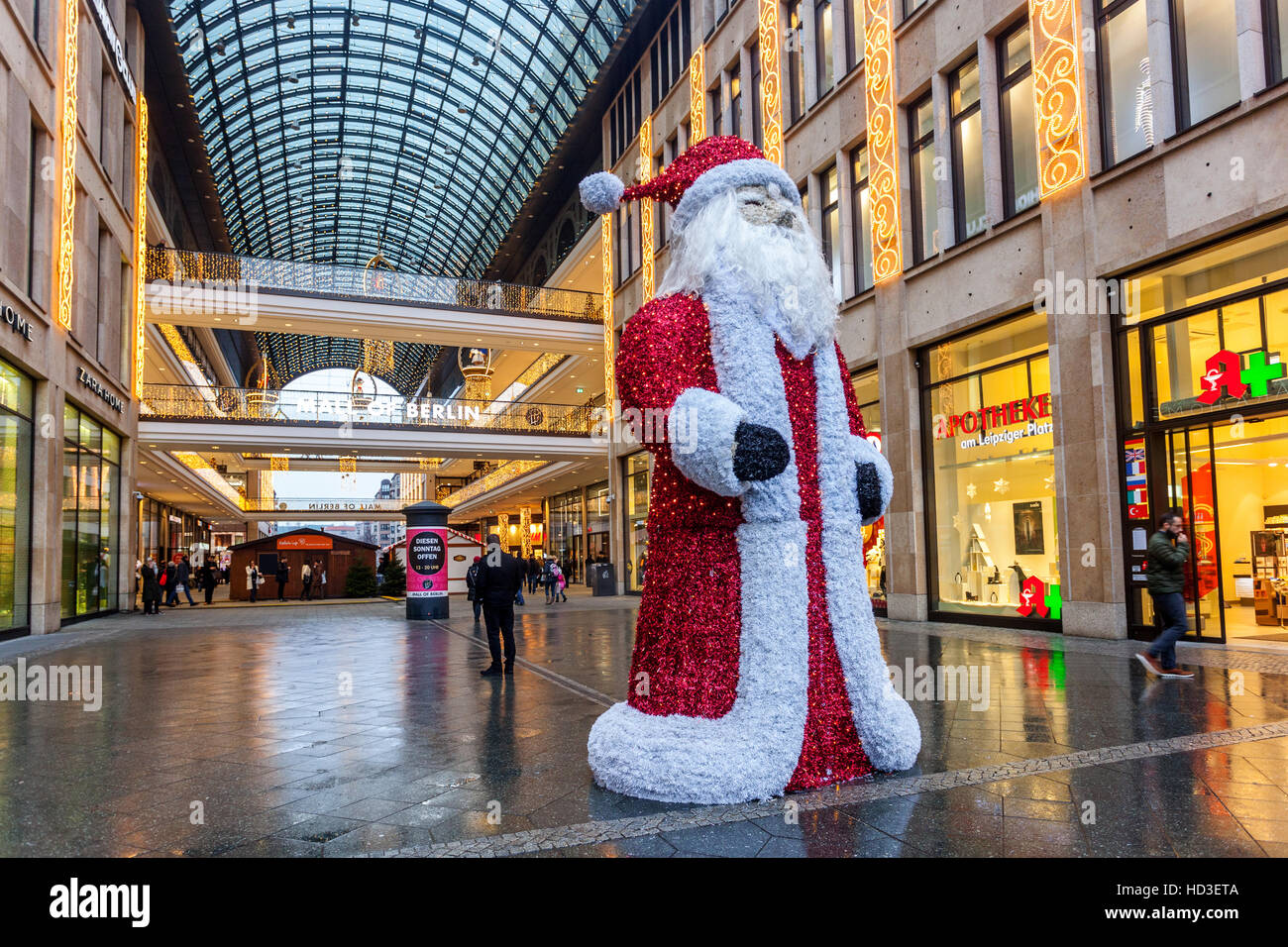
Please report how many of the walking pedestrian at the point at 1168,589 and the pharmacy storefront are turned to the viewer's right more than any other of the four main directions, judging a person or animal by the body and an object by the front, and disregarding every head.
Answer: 1

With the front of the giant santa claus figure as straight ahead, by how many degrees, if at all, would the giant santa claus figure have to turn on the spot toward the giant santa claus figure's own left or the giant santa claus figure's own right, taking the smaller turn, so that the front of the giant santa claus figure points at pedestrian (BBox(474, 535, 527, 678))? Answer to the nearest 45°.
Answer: approximately 180°

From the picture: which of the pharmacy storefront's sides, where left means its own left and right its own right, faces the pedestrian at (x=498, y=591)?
front

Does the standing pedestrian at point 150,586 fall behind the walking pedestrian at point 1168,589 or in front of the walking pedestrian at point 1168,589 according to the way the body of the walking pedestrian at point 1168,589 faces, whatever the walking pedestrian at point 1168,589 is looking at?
behind

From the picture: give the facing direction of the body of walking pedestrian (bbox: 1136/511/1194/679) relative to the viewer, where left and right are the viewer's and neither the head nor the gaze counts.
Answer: facing to the right of the viewer

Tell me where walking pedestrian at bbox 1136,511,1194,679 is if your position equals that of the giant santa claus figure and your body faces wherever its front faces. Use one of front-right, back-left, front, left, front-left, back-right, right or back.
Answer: left

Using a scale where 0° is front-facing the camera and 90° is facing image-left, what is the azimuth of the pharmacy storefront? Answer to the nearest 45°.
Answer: approximately 45°

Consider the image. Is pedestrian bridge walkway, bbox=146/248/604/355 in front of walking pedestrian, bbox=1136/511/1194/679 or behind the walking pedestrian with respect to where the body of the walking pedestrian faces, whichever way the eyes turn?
behind

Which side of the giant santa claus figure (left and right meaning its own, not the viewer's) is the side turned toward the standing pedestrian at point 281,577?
back

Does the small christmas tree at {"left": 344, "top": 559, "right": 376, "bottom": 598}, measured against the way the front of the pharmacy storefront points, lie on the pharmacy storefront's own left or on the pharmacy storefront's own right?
on the pharmacy storefront's own right
